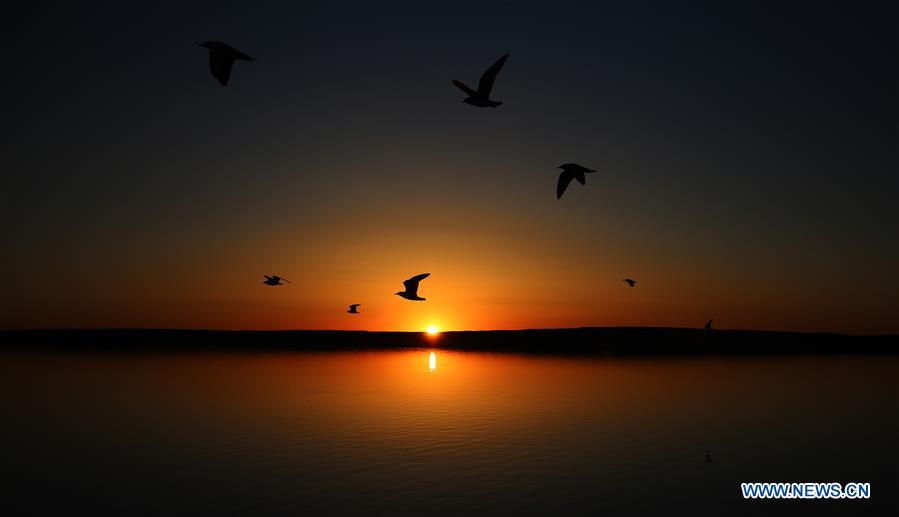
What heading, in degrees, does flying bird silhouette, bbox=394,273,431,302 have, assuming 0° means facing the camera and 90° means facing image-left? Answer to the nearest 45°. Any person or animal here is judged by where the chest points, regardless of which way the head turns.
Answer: approximately 90°

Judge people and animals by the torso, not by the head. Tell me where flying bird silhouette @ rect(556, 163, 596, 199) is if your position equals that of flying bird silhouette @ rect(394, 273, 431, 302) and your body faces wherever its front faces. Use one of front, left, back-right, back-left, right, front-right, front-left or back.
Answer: back-left
